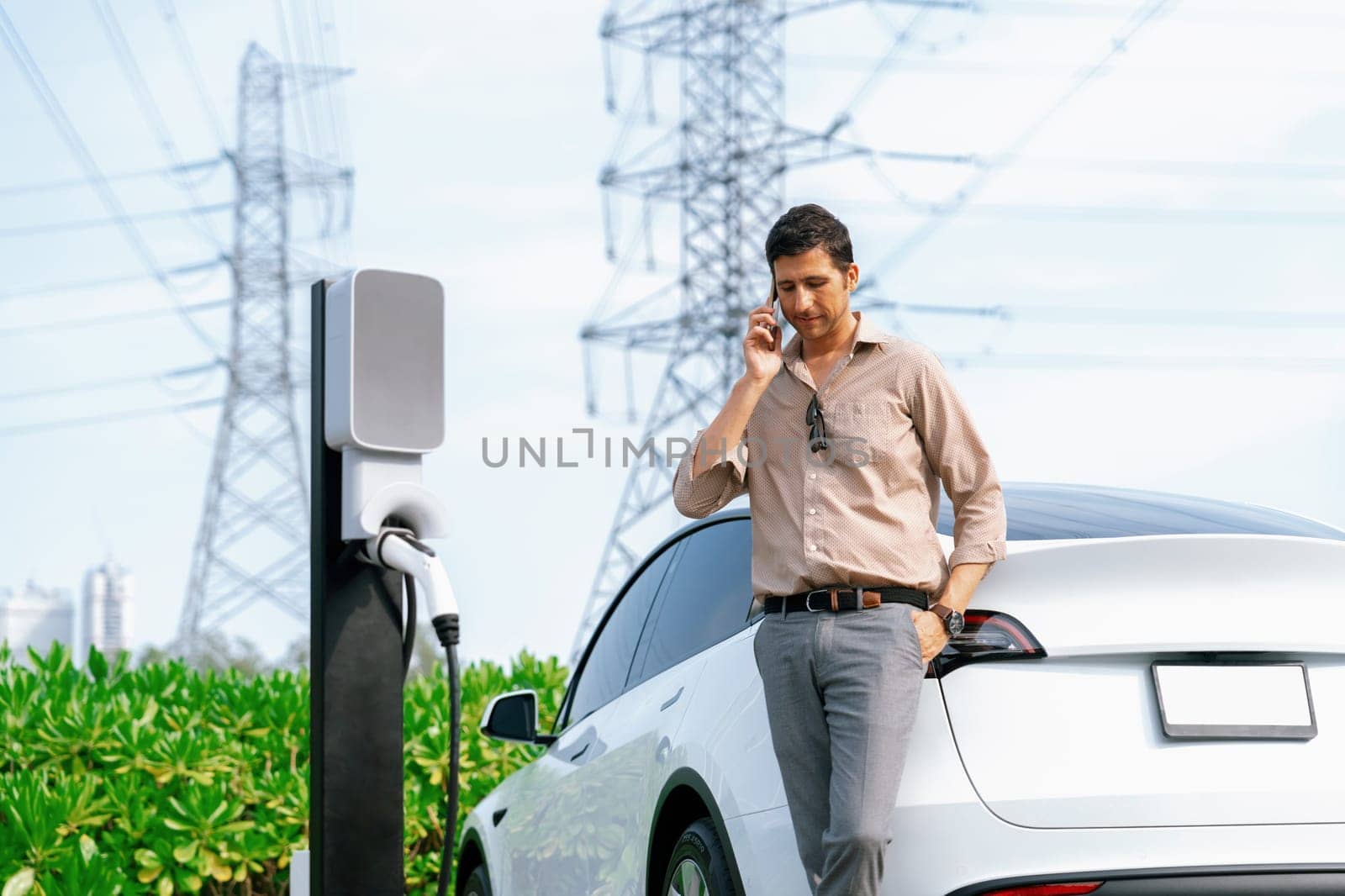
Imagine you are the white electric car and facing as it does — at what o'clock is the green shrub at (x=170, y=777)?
The green shrub is roughly at 12 o'clock from the white electric car.

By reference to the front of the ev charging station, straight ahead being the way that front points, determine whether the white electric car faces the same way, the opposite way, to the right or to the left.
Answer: the opposite way

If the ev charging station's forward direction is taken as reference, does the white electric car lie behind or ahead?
ahead

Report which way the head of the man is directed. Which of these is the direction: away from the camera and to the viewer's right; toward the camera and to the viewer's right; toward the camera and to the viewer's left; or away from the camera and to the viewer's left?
toward the camera and to the viewer's left

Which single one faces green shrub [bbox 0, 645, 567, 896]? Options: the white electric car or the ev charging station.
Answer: the white electric car

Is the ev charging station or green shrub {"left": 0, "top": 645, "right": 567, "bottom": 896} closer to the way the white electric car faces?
the green shrub

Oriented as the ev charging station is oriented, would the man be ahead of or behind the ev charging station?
ahead

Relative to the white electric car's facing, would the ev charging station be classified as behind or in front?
in front

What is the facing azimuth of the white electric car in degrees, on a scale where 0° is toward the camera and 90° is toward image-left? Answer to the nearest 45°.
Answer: approximately 135°

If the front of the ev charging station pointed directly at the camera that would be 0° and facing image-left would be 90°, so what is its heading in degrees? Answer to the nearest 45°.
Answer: approximately 315°
